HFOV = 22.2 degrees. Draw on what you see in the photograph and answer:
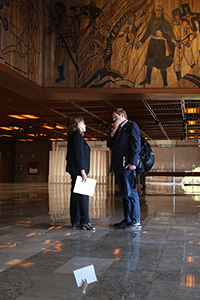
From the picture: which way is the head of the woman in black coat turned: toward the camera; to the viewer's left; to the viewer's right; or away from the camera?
to the viewer's right

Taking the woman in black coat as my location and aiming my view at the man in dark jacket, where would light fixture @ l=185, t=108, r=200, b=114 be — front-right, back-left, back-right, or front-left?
front-left

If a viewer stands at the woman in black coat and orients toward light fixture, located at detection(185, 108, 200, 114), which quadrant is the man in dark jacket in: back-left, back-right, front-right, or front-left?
front-right

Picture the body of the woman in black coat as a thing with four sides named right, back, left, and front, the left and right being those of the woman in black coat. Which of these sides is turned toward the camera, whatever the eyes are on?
right

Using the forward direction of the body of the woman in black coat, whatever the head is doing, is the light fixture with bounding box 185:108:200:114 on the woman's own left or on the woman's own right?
on the woman's own left
